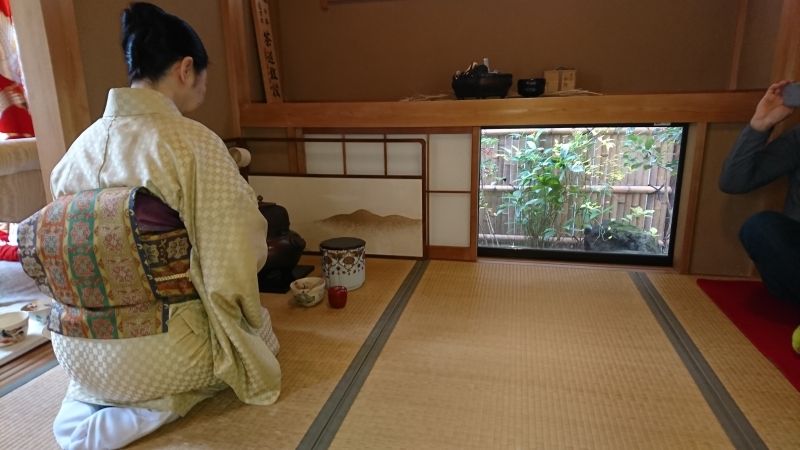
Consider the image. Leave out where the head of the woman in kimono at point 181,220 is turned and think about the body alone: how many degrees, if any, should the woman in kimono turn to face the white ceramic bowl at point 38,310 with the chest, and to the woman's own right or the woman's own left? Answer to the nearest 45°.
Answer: approximately 90° to the woman's own left

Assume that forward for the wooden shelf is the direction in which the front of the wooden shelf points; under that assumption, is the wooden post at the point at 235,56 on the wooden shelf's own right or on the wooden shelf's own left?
on the wooden shelf's own right

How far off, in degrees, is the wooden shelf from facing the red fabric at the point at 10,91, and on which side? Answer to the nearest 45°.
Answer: approximately 90° to its right

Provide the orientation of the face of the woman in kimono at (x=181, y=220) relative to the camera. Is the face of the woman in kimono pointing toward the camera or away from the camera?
away from the camera

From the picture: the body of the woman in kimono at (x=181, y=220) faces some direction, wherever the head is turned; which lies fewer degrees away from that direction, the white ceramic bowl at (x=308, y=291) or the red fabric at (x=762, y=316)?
the white ceramic bowl

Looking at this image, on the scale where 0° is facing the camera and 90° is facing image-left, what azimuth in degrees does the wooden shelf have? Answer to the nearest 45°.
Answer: approximately 0°

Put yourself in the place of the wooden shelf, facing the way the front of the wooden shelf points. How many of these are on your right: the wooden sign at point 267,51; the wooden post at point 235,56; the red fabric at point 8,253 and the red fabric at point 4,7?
4

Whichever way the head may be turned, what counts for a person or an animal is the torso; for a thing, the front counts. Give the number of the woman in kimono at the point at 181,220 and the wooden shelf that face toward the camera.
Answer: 1

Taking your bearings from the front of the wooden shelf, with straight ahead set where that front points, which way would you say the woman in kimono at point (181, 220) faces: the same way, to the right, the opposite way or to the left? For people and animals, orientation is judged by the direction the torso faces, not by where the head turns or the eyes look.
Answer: the opposite way

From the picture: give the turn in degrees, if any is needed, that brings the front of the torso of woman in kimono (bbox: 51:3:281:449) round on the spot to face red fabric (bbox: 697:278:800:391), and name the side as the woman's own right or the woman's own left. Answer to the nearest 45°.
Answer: approximately 45° to the woman's own right
